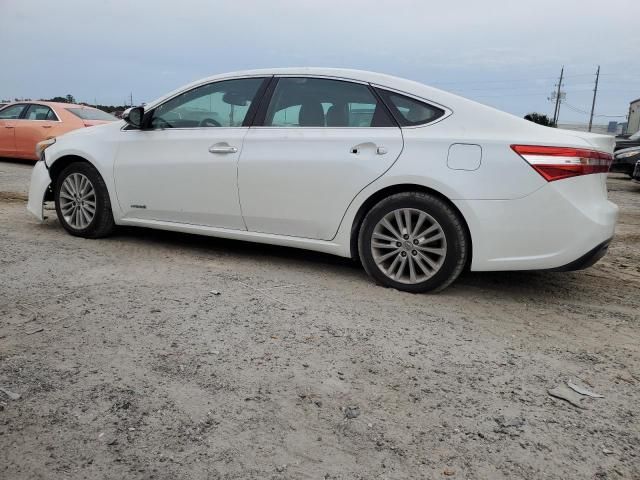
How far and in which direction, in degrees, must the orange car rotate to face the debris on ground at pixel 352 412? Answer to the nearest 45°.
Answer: approximately 135° to its left

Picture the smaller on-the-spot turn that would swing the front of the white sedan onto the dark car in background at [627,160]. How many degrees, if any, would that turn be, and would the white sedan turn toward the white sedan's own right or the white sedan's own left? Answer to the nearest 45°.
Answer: approximately 135° to the white sedan's own right

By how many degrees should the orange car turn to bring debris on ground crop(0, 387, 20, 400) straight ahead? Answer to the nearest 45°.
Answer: approximately 135° to its left

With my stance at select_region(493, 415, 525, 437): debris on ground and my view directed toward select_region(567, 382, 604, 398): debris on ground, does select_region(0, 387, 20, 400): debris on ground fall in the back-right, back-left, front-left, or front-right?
back-left

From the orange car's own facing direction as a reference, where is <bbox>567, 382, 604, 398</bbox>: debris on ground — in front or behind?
behind

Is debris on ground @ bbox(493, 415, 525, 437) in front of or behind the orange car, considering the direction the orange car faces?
behind

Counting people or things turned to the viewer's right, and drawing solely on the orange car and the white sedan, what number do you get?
0

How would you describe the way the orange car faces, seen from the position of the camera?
facing away from the viewer and to the left of the viewer

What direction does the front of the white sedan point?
to the viewer's left
